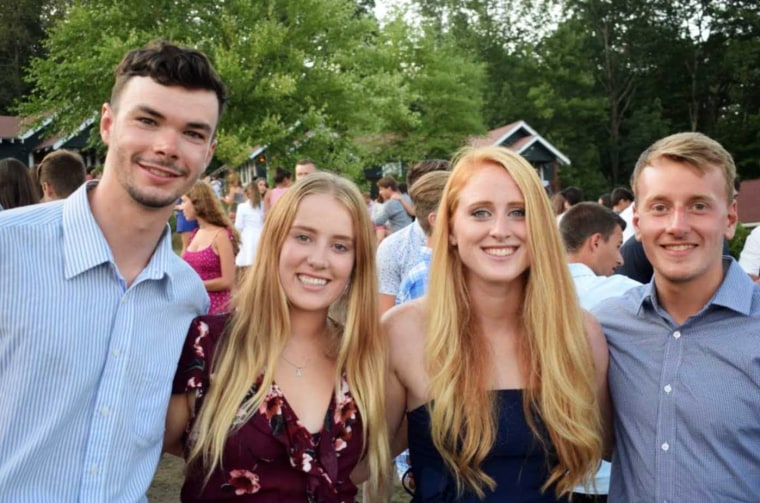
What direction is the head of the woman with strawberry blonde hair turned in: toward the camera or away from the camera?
toward the camera

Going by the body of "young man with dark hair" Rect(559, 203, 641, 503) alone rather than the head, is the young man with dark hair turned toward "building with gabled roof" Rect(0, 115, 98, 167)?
no

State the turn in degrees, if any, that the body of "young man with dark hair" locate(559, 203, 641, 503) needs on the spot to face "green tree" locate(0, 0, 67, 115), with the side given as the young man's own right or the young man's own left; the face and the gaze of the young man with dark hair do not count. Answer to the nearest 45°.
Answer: approximately 90° to the young man's own left

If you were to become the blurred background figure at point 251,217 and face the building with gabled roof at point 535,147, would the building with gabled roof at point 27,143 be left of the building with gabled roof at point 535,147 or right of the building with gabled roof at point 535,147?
left

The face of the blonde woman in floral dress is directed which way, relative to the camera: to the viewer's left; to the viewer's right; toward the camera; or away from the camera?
toward the camera

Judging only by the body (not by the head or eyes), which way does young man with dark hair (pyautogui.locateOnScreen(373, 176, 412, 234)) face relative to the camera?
to the viewer's left

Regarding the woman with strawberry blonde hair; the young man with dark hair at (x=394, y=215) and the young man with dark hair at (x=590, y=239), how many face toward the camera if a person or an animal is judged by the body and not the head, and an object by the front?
1

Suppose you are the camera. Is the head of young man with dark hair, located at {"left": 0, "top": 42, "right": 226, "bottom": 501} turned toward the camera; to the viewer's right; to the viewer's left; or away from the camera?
toward the camera

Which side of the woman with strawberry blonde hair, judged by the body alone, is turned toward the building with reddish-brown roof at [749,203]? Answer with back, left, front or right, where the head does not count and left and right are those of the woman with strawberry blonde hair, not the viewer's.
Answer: back

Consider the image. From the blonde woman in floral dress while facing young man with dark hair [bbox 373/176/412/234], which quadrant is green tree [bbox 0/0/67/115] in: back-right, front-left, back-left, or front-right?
front-left

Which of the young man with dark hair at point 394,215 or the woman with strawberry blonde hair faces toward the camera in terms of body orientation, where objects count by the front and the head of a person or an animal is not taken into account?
the woman with strawberry blonde hair

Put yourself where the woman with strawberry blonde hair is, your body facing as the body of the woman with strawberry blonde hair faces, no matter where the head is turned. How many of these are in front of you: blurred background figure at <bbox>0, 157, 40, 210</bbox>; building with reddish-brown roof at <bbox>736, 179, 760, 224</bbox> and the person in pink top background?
0

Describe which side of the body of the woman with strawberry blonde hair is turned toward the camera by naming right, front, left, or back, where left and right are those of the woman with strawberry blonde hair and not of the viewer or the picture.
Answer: front
